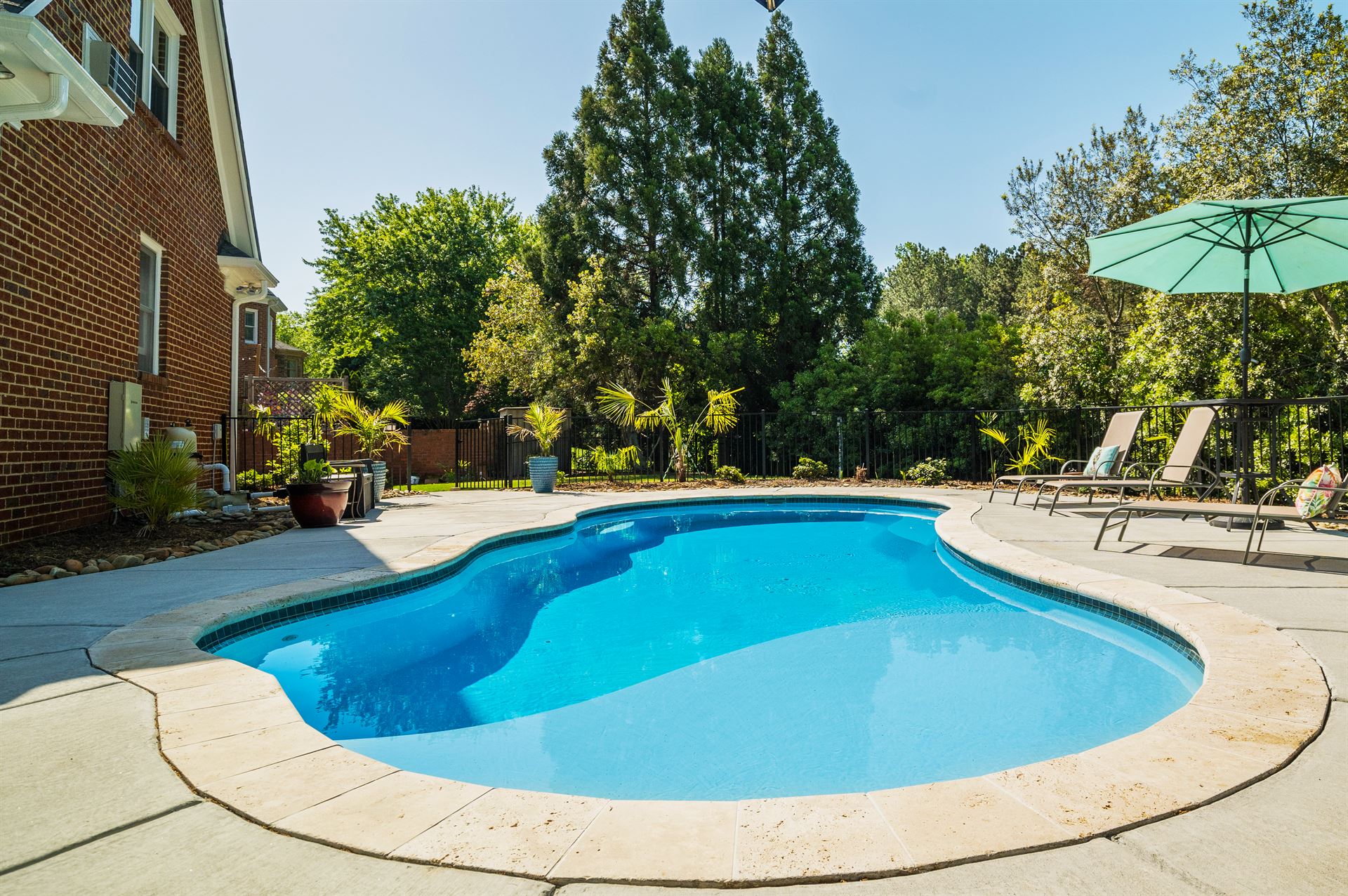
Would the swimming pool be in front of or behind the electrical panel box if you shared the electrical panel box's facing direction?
in front

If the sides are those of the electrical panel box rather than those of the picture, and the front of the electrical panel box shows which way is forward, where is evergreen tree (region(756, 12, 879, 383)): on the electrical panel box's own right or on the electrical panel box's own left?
on the electrical panel box's own left

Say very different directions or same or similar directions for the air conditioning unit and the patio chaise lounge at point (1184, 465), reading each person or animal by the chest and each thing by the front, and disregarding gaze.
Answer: very different directions

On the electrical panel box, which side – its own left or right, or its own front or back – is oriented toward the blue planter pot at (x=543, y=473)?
left

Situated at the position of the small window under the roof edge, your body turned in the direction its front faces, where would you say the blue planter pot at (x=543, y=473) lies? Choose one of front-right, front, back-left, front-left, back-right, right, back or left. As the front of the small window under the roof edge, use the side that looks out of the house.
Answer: left

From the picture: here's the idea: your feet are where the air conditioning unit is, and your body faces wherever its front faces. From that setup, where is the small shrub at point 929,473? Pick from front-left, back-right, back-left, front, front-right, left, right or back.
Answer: front-left

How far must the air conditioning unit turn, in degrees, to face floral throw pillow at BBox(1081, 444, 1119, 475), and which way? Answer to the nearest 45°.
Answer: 0° — it already faces it

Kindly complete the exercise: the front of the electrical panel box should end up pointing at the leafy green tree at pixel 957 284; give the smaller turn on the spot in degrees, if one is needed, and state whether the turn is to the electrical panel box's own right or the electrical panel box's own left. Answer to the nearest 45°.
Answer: approximately 45° to the electrical panel box's own left

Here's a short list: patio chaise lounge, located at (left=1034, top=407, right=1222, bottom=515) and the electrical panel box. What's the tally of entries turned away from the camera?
0

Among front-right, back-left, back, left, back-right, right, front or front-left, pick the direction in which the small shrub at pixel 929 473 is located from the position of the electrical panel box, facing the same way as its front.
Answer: front-left

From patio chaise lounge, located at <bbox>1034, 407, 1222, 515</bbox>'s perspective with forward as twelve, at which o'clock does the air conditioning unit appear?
The air conditioning unit is roughly at 12 o'clock from the patio chaise lounge.

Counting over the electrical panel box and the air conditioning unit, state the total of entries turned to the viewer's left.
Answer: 0

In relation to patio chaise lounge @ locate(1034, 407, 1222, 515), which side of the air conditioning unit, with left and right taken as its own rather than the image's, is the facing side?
front

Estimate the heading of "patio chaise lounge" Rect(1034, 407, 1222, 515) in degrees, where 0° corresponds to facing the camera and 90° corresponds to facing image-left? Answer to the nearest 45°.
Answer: approximately 45°

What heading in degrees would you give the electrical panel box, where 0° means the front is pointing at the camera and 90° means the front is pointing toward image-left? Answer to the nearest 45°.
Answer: approximately 315°

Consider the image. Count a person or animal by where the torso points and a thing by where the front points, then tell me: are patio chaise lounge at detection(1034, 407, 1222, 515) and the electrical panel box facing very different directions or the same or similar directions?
very different directions
